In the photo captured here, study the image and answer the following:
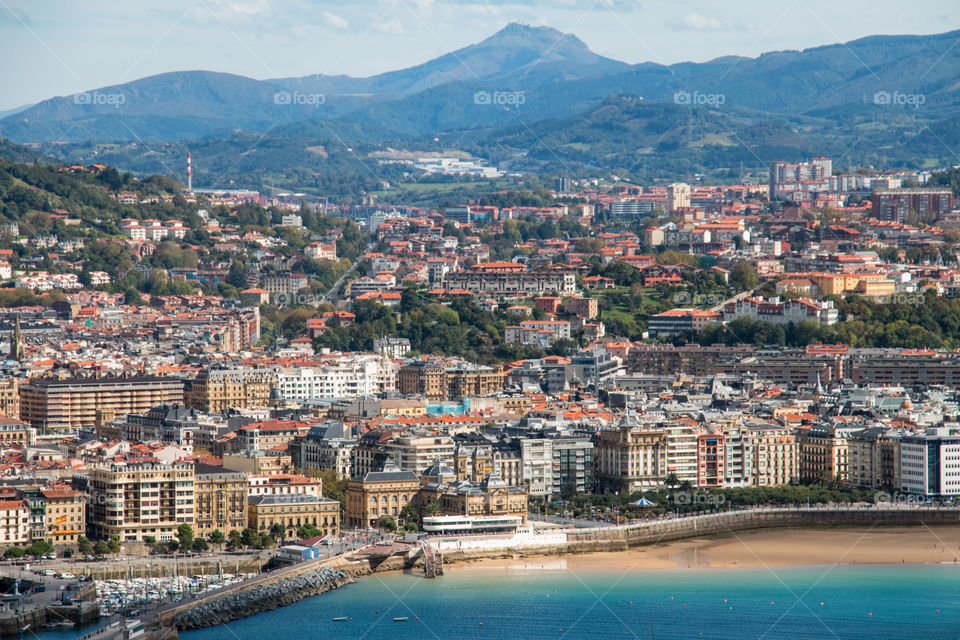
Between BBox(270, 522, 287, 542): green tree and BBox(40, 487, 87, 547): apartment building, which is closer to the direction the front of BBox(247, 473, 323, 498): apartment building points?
the green tree

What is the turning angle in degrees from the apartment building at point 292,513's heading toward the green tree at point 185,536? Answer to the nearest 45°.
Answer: approximately 45° to its right

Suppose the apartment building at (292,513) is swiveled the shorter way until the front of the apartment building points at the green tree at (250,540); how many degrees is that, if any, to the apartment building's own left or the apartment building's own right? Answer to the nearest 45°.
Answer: approximately 45° to the apartment building's own right

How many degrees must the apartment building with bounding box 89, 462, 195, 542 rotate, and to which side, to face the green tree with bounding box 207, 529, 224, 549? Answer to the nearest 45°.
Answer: approximately 90° to its left

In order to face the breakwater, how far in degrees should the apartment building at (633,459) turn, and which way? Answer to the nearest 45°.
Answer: approximately 45° to its right

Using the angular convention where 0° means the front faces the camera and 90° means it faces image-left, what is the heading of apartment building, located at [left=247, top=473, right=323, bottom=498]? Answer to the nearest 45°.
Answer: approximately 0°

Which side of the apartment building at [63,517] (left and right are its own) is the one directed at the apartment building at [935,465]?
left

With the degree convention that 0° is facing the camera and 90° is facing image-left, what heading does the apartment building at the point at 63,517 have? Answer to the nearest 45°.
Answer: approximately 0°

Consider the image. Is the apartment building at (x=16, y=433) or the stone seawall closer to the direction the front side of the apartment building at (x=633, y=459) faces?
the stone seawall
